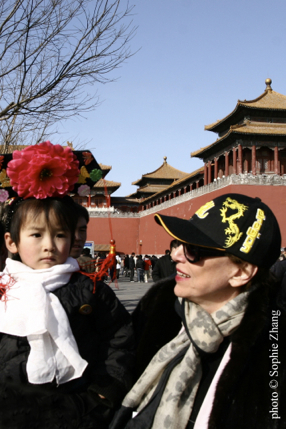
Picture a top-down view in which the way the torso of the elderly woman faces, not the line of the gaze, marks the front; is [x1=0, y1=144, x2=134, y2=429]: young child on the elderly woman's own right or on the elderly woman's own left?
on the elderly woman's own right

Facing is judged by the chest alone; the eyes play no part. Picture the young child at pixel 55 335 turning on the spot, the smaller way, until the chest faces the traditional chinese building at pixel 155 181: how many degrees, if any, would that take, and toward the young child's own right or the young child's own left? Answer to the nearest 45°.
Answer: approximately 180°

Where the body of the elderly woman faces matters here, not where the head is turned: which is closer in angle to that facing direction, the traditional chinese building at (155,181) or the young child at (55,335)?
the young child

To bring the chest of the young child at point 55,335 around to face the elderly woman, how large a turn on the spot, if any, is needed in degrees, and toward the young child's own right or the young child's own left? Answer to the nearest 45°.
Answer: approximately 45° to the young child's own left

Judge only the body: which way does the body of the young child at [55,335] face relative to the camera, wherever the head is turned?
toward the camera

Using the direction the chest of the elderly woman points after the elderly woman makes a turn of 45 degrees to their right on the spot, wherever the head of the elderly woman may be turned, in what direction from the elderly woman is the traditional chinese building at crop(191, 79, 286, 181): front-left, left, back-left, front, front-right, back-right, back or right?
right

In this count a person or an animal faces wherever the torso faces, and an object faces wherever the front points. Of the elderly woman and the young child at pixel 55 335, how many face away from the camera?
0

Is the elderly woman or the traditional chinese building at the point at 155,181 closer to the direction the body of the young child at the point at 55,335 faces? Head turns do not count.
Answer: the elderly woman

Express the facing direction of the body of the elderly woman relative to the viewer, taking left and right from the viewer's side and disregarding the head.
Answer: facing the viewer and to the left of the viewer

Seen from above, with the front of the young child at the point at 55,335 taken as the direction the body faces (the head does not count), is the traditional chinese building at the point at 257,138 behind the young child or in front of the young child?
behind

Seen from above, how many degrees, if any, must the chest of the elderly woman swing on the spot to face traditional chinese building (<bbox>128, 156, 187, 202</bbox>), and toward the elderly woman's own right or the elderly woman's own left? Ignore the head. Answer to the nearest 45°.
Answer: approximately 135° to the elderly woman's own right

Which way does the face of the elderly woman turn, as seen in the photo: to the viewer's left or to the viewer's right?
to the viewer's left
